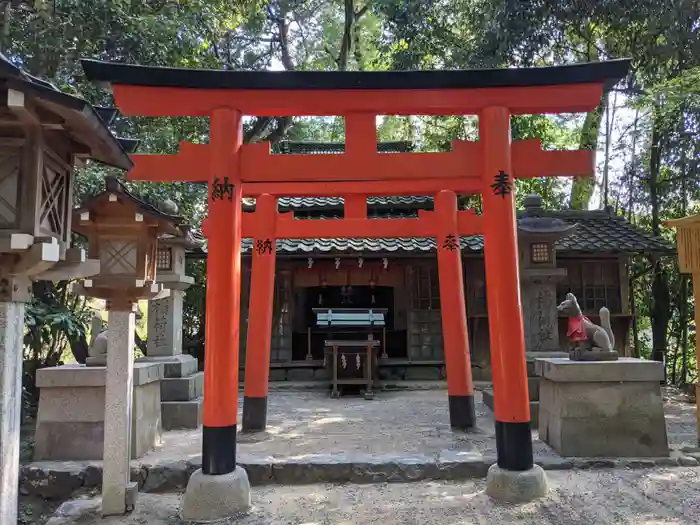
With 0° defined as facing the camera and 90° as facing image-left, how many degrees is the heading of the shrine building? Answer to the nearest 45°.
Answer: approximately 0°

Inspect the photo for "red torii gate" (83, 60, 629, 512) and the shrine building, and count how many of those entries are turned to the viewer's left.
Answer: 0

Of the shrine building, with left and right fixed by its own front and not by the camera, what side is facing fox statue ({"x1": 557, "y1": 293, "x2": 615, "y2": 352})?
front

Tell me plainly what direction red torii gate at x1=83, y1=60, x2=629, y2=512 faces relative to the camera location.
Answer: facing the viewer

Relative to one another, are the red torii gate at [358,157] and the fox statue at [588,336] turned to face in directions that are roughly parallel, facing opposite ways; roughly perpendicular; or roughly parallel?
roughly perpendicular

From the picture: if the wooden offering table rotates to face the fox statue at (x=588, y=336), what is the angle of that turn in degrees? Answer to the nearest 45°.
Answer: approximately 45° to its left

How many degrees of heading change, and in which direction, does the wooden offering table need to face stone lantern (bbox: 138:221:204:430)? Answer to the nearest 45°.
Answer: approximately 45° to its right

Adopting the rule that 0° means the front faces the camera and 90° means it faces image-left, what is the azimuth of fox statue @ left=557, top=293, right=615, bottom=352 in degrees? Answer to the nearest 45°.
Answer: approximately 90°

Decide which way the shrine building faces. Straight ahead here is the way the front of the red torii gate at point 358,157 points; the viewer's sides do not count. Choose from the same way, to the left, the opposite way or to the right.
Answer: the same way

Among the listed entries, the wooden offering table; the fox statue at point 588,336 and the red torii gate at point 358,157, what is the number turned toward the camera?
2

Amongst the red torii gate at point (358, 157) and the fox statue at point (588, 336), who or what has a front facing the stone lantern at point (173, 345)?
the fox statue

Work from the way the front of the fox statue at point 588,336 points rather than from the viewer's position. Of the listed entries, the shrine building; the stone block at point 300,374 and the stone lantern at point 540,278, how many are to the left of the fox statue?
0

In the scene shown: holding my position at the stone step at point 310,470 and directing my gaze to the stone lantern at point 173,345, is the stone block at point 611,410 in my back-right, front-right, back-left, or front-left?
back-right

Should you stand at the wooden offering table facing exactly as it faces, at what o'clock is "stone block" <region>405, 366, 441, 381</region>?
The stone block is roughly at 8 o'clock from the wooden offering table.

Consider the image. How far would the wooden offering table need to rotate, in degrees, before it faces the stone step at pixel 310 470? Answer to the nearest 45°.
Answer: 0° — it already faces it
